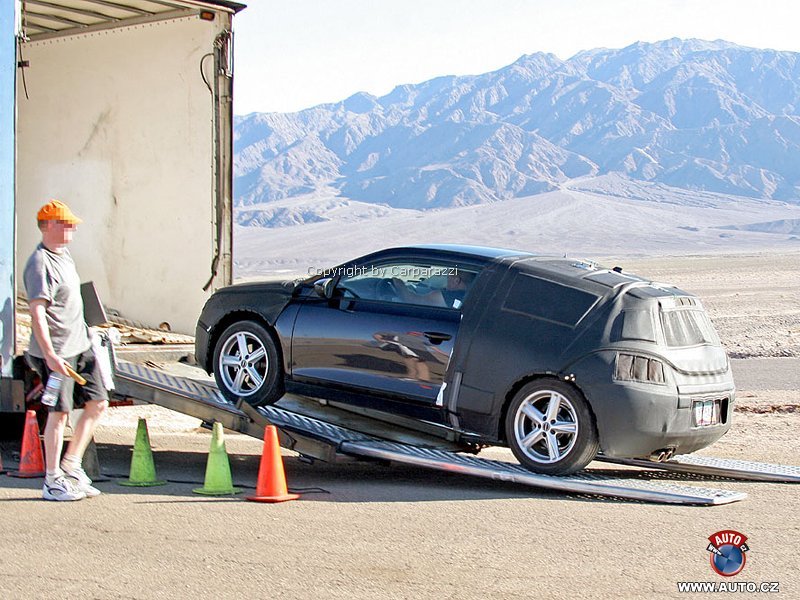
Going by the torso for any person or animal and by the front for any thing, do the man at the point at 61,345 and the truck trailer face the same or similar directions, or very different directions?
very different directions

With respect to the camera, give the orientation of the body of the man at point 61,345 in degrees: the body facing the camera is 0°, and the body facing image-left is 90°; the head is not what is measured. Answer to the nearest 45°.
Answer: approximately 315°

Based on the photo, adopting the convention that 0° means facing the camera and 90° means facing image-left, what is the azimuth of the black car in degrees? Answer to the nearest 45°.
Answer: approximately 135°

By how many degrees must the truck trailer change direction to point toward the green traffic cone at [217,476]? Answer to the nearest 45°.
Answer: approximately 135° to its left

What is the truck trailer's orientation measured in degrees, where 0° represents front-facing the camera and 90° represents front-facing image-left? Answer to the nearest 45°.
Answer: approximately 135°

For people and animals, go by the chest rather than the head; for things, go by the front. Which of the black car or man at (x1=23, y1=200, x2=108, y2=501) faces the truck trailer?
the black car

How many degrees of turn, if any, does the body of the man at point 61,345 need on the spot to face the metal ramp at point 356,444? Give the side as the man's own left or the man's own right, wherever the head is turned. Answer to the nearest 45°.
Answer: approximately 45° to the man's own left

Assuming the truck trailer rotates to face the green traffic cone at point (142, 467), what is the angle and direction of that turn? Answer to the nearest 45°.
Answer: approximately 135° to its left

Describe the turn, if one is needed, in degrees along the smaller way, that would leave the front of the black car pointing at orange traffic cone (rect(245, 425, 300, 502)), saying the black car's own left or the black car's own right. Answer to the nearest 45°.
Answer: approximately 45° to the black car's own left

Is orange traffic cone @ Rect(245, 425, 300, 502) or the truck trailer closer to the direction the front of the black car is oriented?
the truck trailer

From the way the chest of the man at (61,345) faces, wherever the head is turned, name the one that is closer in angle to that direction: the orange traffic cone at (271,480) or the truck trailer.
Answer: the orange traffic cone

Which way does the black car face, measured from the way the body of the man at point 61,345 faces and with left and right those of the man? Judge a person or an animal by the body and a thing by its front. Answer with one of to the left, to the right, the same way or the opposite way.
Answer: the opposite way

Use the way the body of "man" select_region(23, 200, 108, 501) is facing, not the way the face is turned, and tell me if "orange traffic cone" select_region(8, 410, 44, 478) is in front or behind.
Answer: behind
